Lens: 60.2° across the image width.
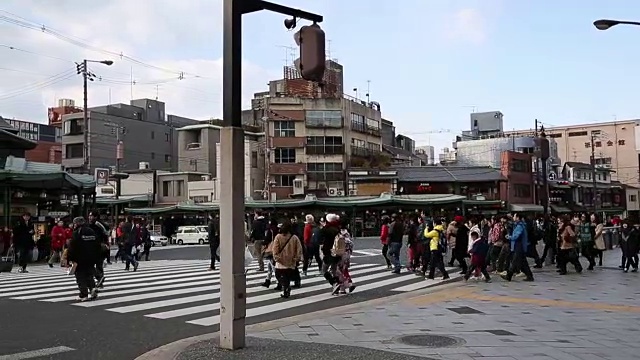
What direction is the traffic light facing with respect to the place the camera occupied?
facing away from the viewer and to the left of the viewer

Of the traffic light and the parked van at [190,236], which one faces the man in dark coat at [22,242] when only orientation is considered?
the traffic light

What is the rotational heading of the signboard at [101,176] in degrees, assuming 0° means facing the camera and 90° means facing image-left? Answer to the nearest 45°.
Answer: approximately 0°

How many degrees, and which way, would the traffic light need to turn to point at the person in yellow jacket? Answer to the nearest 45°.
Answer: approximately 45° to its right

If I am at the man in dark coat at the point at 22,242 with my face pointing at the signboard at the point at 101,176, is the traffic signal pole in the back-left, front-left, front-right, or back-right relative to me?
back-right

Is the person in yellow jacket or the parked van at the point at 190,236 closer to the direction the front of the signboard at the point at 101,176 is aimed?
the person in yellow jacket

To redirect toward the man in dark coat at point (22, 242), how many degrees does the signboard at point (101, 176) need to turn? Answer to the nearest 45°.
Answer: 0° — it already faces them
